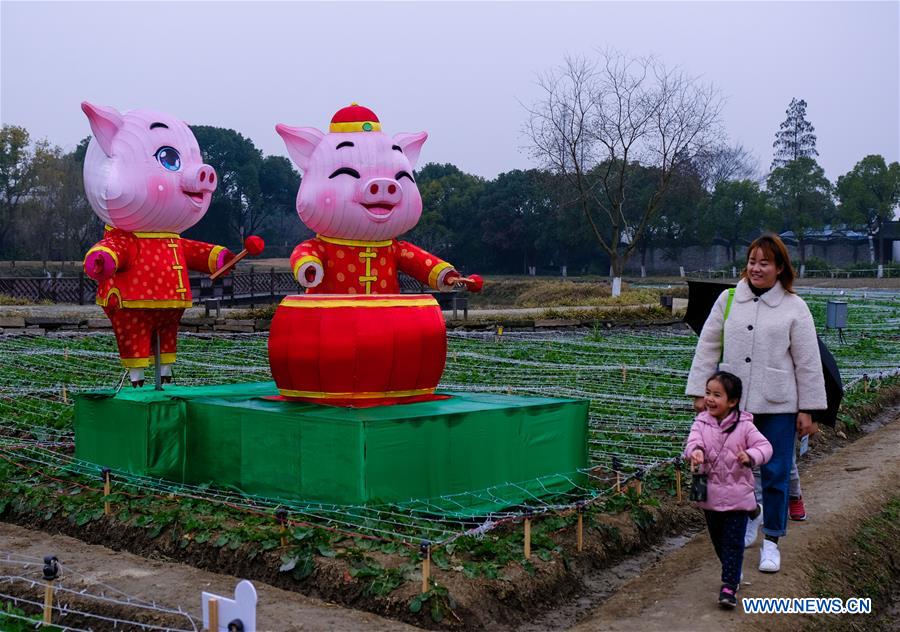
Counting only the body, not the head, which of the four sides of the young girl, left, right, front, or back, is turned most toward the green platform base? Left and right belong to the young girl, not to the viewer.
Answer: right

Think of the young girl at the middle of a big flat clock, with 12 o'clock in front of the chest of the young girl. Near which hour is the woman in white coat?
The woman in white coat is roughly at 5 o'clock from the young girl.

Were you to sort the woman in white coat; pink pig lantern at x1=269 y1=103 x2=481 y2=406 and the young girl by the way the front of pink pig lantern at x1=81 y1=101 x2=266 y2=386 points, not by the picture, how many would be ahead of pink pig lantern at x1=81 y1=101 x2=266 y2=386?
3

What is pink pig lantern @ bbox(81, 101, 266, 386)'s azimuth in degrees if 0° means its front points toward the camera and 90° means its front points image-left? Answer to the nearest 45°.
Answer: approximately 315°

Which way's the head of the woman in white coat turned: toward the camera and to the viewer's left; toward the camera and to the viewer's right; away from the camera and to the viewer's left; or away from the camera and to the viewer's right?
toward the camera and to the viewer's left

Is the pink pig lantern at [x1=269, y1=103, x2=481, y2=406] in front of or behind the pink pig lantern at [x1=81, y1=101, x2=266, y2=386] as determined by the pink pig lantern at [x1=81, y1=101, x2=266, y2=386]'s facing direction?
in front

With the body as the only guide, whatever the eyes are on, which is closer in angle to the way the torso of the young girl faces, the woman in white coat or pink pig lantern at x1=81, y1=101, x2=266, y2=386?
the pink pig lantern

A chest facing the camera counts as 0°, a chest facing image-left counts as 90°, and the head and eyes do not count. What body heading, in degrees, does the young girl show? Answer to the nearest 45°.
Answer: approximately 45°

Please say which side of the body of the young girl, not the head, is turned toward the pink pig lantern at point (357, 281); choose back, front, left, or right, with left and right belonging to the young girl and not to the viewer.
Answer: right

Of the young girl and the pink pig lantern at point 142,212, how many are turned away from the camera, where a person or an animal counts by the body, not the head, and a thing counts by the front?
0

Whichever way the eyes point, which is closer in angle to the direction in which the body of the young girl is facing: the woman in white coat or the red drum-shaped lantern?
the red drum-shaped lantern
